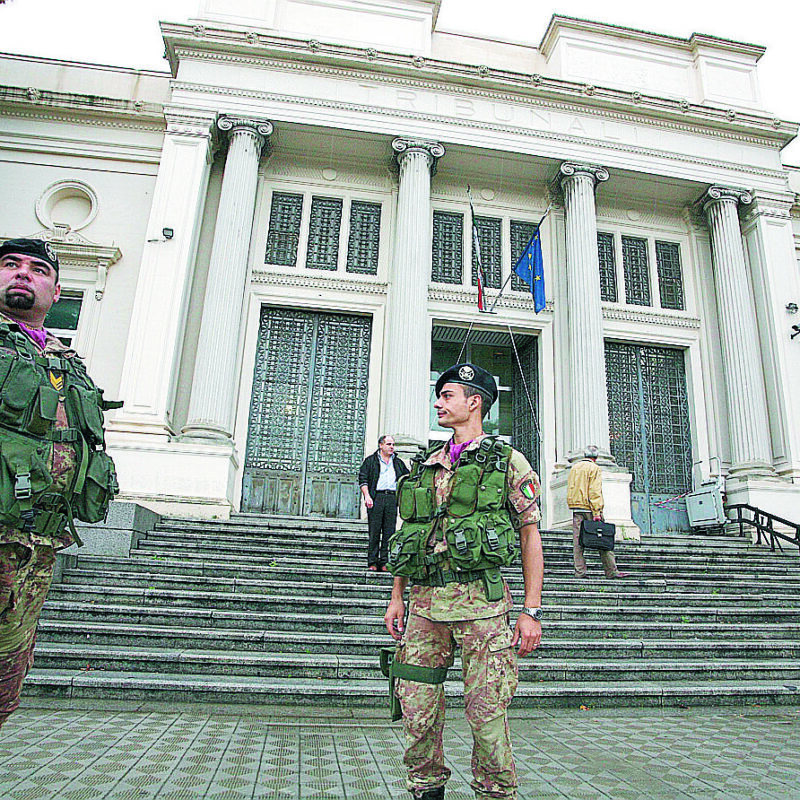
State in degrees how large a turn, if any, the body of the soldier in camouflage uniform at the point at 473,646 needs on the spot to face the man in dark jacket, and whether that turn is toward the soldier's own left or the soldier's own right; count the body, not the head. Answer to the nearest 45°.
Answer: approximately 135° to the soldier's own right

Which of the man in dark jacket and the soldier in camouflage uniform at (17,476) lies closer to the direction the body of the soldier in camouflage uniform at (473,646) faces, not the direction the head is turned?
the soldier in camouflage uniform

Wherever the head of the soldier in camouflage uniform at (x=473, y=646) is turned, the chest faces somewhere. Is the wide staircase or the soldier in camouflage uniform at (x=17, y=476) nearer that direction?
the soldier in camouflage uniform

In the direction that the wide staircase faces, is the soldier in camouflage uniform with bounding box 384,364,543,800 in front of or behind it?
in front

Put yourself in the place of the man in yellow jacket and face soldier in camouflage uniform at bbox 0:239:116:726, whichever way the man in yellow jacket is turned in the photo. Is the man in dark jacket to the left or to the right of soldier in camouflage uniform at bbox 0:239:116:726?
right

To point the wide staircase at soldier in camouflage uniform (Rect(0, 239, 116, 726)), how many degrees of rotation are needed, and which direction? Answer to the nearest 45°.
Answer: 0° — it already faces them

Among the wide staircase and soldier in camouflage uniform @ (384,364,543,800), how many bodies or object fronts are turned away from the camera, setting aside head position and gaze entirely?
0

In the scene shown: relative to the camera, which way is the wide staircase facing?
toward the camera

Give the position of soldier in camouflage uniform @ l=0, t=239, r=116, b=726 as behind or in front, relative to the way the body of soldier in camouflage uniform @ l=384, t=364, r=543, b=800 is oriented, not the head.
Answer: in front

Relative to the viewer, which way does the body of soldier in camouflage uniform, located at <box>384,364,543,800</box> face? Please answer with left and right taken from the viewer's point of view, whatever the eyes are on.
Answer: facing the viewer and to the left of the viewer

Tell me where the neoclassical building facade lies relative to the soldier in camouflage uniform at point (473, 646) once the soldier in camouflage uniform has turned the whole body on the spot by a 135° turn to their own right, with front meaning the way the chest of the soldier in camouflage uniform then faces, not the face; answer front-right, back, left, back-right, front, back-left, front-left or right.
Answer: front
